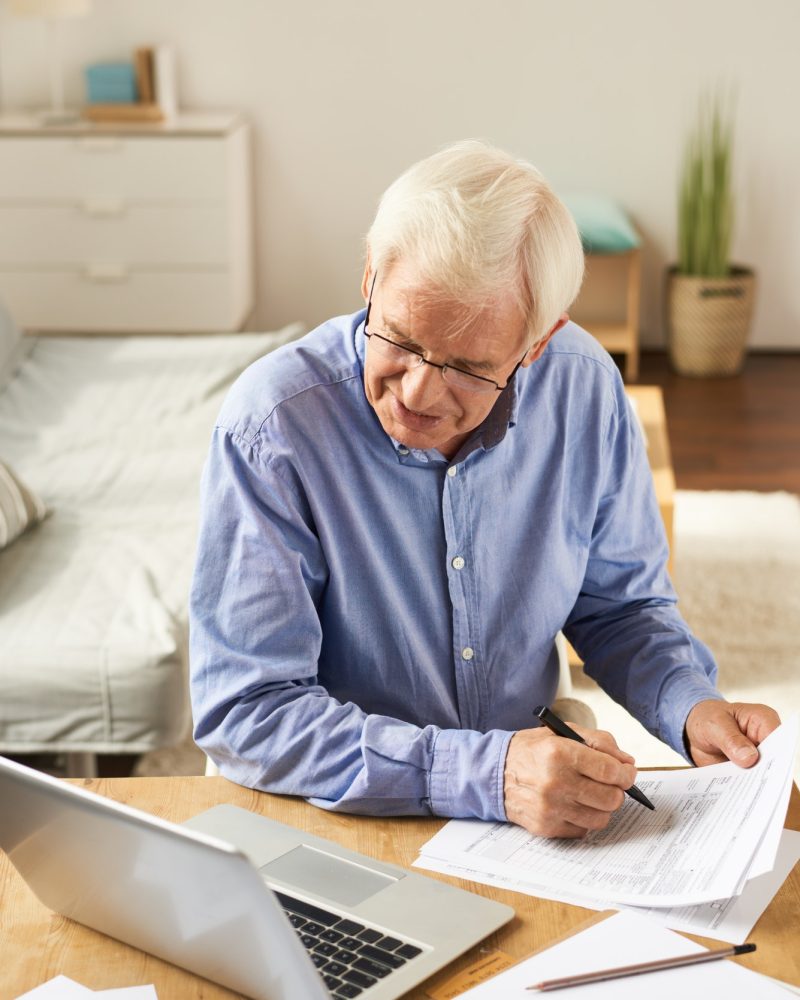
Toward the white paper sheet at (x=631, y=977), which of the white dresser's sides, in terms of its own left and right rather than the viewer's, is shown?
front

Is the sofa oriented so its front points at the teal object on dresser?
no

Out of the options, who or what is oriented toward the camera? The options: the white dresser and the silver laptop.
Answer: the white dresser

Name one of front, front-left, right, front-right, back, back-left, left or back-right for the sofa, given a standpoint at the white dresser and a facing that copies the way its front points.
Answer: front

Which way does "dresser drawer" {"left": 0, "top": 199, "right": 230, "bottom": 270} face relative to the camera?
toward the camera

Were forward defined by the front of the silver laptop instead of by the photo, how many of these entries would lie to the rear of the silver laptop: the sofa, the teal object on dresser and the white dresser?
0

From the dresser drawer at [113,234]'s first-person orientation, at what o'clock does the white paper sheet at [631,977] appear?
The white paper sheet is roughly at 12 o'clock from the dresser drawer.

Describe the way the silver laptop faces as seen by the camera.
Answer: facing away from the viewer and to the right of the viewer

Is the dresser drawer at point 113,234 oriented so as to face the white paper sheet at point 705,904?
yes

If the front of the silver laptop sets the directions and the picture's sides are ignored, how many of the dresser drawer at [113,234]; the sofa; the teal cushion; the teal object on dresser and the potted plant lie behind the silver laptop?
0

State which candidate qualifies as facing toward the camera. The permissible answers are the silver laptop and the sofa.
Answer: the sofa

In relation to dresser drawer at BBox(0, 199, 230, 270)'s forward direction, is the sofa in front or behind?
in front

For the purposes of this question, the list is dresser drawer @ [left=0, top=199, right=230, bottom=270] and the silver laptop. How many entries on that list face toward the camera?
1

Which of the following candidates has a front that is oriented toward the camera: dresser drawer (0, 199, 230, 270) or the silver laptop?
the dresser drawer

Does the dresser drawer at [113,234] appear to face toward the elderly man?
yes
